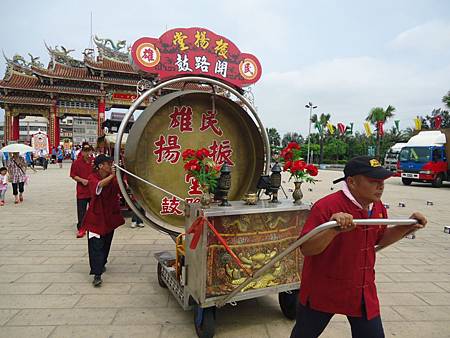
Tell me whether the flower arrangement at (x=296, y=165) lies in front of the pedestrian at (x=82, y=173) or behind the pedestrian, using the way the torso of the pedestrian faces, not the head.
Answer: in front

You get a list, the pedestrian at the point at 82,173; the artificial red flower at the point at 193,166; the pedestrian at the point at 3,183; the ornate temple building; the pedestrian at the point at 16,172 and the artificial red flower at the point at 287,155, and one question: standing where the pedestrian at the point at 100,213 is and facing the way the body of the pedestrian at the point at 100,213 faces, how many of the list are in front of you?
2

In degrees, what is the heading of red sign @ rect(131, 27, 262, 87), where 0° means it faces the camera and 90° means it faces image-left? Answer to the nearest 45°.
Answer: approximately 315°

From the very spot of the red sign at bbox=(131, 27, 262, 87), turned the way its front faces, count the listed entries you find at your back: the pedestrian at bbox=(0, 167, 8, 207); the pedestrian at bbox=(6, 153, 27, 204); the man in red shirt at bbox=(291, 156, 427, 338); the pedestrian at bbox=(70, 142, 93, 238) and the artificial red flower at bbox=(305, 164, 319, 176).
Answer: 3
